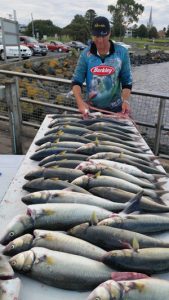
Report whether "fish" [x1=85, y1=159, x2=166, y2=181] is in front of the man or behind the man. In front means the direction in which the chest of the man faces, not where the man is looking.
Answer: in front

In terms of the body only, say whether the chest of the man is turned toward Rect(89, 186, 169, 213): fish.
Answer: yes

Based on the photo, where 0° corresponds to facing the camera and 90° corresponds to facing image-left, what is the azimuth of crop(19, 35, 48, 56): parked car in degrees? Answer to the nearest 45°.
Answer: approximately 315°

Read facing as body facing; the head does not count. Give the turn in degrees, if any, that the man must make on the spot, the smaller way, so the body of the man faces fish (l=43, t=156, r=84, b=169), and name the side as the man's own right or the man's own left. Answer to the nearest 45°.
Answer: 0° — they already face it

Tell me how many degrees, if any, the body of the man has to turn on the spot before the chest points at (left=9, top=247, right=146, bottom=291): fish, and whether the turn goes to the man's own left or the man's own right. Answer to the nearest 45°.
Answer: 0° — they already face it

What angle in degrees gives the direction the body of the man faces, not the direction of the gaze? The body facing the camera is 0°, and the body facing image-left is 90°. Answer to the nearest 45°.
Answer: approximately 0°

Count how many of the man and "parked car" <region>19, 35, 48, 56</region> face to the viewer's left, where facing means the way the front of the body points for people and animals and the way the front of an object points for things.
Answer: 0

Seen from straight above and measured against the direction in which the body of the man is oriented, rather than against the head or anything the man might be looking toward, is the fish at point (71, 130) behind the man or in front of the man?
in front

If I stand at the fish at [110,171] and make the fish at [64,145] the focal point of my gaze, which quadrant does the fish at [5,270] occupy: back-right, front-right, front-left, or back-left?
back-left
